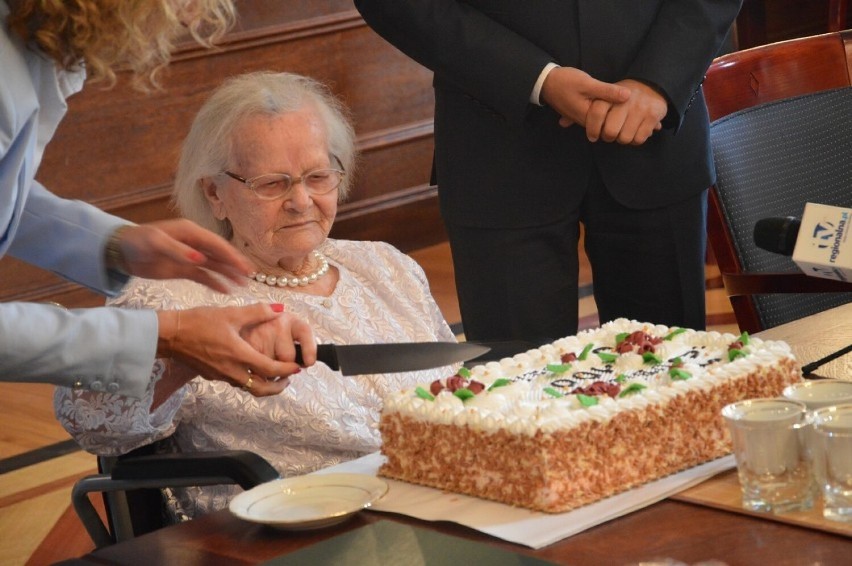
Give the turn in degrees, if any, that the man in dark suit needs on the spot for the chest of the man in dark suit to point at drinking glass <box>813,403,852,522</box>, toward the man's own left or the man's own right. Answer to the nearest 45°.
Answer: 0° — they already face it

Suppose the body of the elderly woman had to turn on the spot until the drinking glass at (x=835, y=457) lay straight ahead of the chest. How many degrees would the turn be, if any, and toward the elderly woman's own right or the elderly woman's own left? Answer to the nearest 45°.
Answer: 0° — they already face it

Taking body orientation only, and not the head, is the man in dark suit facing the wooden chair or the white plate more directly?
the white plate

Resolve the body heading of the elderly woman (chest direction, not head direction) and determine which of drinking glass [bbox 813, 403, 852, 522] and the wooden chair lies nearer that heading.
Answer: the drinking glass

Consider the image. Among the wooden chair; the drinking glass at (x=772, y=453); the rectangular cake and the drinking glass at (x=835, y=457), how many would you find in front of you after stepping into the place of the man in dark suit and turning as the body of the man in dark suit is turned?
3

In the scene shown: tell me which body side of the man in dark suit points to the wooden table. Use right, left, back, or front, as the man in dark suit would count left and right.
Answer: front

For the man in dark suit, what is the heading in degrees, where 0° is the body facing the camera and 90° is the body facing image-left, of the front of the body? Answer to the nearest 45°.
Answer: approximately 0°

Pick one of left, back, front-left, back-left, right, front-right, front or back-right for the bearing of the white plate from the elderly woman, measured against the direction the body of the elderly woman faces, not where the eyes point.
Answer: front-right

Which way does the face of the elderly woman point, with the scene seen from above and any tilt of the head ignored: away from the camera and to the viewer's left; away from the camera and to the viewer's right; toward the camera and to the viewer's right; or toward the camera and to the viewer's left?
toward the camera and to the viewer's right

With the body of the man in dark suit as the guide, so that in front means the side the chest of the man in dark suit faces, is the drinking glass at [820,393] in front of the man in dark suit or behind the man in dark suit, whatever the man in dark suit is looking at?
in front

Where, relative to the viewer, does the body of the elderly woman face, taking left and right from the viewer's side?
facing the viewer and to the right of the viewer

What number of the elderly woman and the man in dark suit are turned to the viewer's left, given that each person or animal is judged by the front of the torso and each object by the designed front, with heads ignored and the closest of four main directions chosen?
0

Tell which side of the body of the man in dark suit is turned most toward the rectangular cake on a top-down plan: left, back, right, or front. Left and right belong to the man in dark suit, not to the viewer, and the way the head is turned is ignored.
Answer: front

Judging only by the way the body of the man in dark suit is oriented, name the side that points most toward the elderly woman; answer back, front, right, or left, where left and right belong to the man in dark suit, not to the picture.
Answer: right
